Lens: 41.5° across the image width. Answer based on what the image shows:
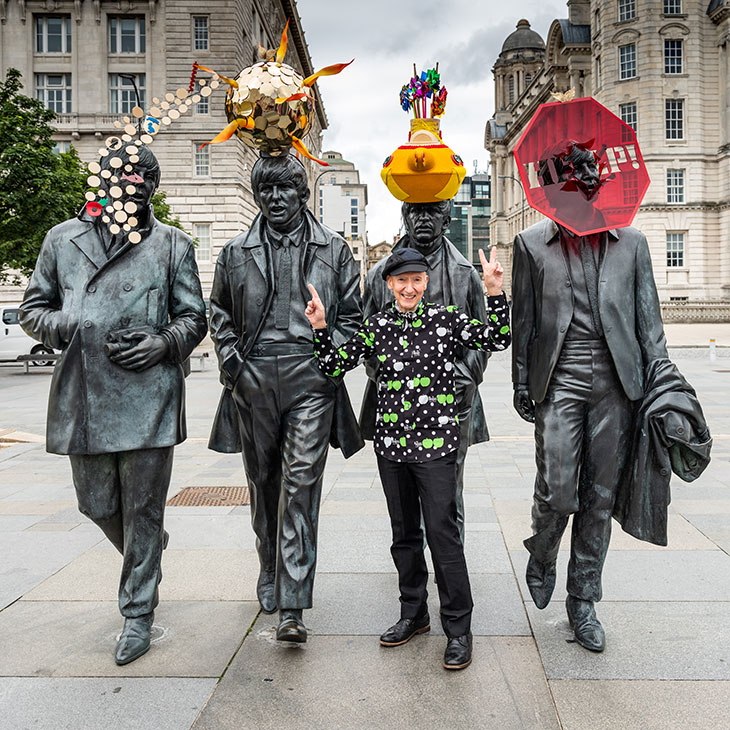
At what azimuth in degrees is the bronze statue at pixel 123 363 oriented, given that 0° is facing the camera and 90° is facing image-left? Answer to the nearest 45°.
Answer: approximately 0°

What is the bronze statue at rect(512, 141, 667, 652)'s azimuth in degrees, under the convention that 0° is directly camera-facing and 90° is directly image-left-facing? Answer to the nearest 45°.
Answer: approximately 0°

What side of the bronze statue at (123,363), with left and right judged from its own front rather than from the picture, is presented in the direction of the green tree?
back

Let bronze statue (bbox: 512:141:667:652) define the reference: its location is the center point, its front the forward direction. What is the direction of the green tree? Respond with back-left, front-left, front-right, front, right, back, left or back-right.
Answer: back-right

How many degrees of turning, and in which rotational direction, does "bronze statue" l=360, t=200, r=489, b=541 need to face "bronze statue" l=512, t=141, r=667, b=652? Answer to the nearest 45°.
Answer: approximately 45° to its left

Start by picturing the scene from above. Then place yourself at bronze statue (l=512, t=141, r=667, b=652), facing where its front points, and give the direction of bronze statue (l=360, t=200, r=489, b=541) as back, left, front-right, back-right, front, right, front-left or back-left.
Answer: back-right
